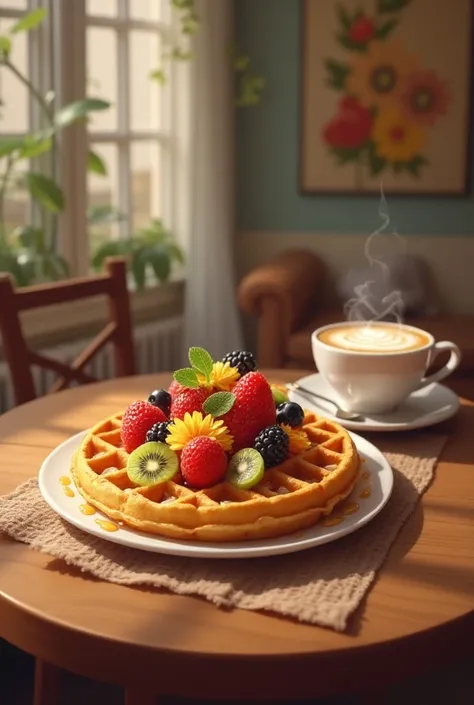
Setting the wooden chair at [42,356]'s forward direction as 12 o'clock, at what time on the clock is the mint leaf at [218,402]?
The mint leaf is roughly at 1 o'clock from the wooden chair.

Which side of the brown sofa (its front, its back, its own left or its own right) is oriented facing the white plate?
front

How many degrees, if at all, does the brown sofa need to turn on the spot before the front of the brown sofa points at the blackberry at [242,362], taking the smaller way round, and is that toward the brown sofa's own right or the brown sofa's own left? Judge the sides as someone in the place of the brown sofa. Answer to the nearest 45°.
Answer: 0° — it already faces it

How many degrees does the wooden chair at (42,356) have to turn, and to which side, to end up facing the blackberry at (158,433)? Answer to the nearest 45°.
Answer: approximately 45° to its right

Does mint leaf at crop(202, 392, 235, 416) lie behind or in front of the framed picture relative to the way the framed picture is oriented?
in front

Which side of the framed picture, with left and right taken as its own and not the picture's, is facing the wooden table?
front

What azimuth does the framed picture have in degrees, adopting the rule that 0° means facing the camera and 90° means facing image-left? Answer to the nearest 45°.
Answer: approximately 0°

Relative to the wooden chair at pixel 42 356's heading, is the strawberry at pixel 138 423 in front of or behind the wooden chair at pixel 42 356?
in front

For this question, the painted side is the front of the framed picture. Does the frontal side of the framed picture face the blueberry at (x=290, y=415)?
yes

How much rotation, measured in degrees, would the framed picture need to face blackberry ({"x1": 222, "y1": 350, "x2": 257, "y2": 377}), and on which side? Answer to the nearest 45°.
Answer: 0° — it already faces it

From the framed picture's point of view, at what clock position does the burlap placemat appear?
The burlap placemat is roughly at 12 o'clock from the framed picture.

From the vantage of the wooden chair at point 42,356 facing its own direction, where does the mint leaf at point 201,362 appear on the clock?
The mint leaf is roughly at 1 o'clock from the wooden chair.

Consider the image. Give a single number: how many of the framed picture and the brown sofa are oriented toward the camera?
2
